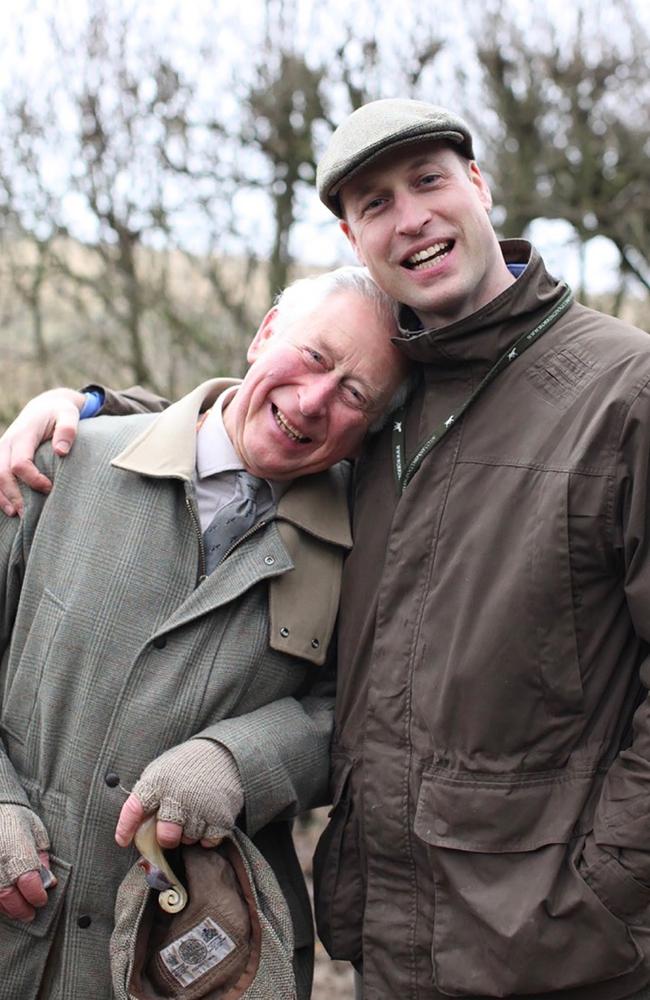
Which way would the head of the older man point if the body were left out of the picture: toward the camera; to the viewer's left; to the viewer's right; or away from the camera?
toward the camera

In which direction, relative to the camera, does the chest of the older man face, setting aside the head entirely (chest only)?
toward the camera
